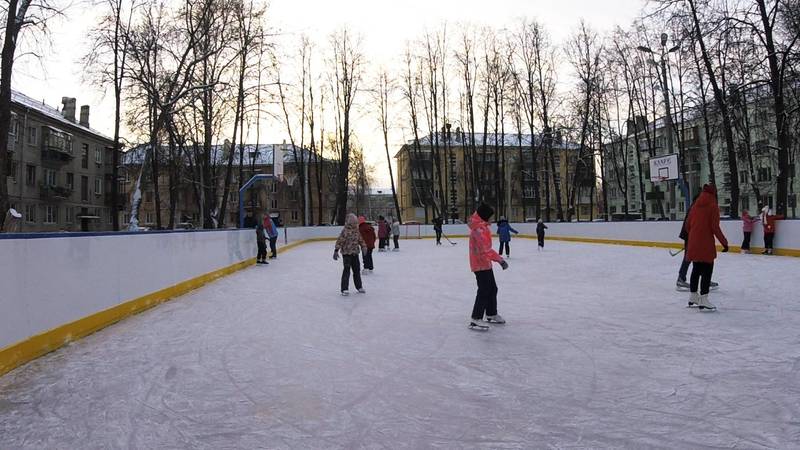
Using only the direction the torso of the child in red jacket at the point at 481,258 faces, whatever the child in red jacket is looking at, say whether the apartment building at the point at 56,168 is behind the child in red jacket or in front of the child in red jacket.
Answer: behind

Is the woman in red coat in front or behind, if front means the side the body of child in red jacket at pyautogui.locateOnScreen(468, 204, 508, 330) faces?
in front

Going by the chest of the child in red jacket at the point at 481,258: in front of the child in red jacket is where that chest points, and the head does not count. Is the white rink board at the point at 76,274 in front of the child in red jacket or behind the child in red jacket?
behind

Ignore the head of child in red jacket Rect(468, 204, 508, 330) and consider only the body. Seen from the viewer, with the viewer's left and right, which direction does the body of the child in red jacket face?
facing to the right of the viewer

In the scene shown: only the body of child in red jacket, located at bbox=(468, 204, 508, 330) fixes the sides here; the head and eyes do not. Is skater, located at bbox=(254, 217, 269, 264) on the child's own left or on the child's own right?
on the child's own left
